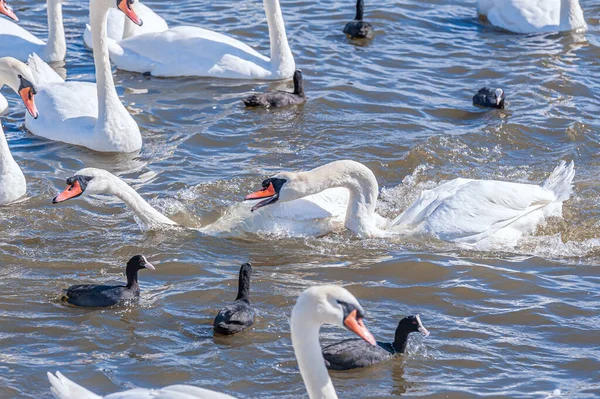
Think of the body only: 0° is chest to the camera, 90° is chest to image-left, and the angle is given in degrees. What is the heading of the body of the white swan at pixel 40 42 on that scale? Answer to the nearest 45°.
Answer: approximately 270°

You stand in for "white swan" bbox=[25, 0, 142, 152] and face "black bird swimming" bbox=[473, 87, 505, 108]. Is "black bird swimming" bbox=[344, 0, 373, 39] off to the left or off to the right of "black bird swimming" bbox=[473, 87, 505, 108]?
left

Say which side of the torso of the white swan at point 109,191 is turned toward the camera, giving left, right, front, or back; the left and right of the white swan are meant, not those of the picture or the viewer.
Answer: left

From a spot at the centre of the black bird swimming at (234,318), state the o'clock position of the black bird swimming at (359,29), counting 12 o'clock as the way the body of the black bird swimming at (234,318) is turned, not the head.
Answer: the black bird swimming at (359,29) is roughly at 11 o'clock from the black bird swimming at (234,318).

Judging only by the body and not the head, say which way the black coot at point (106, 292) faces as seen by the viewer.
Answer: to the viewer's right

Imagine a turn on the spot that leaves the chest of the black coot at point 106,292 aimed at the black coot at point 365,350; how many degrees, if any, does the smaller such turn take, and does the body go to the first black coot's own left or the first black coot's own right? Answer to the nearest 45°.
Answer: approximately 45° to the first black coot's own right

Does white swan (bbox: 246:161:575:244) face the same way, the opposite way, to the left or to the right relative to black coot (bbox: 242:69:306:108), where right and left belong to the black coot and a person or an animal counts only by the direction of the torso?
the opposite way

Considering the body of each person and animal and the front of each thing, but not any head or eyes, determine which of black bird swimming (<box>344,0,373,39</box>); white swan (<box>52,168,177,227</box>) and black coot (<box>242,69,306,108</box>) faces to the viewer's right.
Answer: the black coot

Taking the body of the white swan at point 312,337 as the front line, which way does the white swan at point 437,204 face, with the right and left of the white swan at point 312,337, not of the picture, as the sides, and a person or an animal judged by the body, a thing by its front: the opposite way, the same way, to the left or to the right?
the opposite way

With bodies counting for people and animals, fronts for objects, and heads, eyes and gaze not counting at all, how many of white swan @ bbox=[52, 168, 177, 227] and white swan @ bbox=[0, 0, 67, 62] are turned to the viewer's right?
1

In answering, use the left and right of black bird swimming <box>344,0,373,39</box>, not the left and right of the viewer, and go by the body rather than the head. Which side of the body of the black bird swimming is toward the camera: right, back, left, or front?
back

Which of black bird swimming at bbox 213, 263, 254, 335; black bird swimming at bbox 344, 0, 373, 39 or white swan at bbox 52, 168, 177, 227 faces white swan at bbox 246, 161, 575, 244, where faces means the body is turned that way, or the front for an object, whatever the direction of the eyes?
black bird swimming at bbox 213, 263, 254, 335

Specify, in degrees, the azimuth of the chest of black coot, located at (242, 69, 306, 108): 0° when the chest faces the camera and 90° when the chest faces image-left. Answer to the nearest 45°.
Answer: approximately 270°
